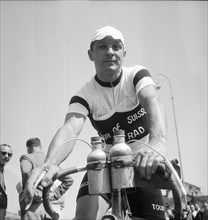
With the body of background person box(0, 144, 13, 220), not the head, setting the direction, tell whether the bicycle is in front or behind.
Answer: in front

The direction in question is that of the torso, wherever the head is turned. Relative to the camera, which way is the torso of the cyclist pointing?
toward the camera

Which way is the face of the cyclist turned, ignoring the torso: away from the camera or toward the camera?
toward the camera

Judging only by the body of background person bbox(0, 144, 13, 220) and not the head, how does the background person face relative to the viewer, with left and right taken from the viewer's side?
facing the viewer and to the right of the viewer
